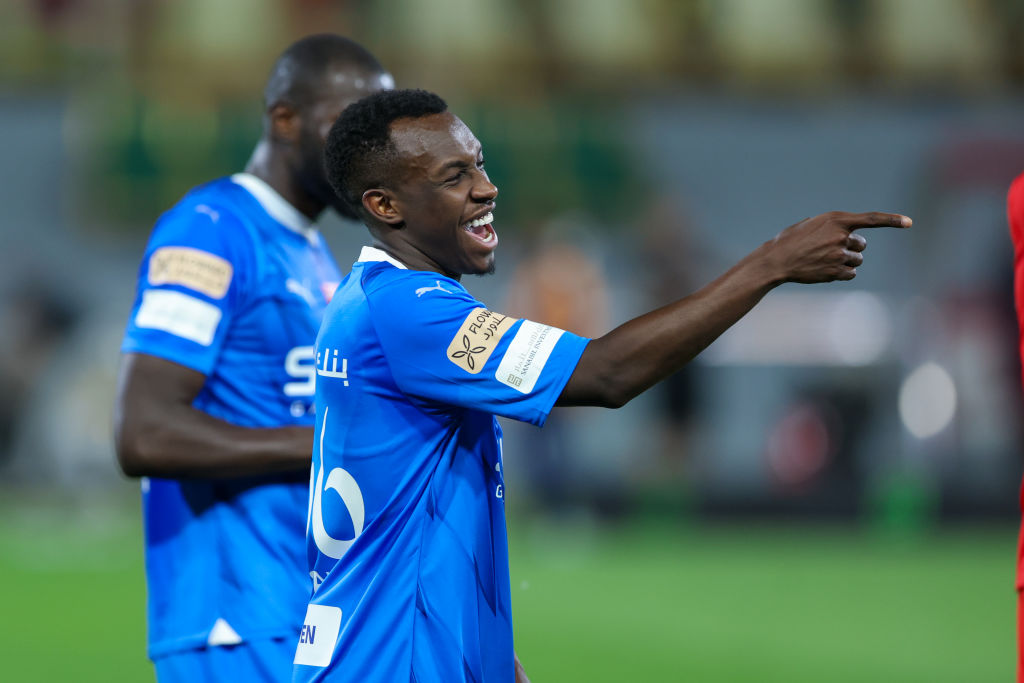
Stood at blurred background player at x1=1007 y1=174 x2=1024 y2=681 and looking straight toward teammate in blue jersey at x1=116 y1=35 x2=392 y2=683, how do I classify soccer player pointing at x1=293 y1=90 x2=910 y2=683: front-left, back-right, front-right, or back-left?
front-left

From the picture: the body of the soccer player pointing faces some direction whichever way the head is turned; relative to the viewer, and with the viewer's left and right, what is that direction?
facing to the right of the viewer

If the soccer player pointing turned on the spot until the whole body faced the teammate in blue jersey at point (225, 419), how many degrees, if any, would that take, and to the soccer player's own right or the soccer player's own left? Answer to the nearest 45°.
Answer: approximately 135° to the soccer player's own left

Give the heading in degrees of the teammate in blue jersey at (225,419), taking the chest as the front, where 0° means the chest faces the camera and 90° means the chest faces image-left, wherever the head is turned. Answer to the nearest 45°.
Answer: approximately 315°

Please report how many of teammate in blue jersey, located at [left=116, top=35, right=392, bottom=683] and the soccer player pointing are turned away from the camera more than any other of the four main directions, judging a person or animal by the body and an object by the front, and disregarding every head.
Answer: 0

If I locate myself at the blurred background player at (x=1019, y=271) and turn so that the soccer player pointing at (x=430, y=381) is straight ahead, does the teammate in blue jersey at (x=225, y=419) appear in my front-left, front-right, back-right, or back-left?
front-right
